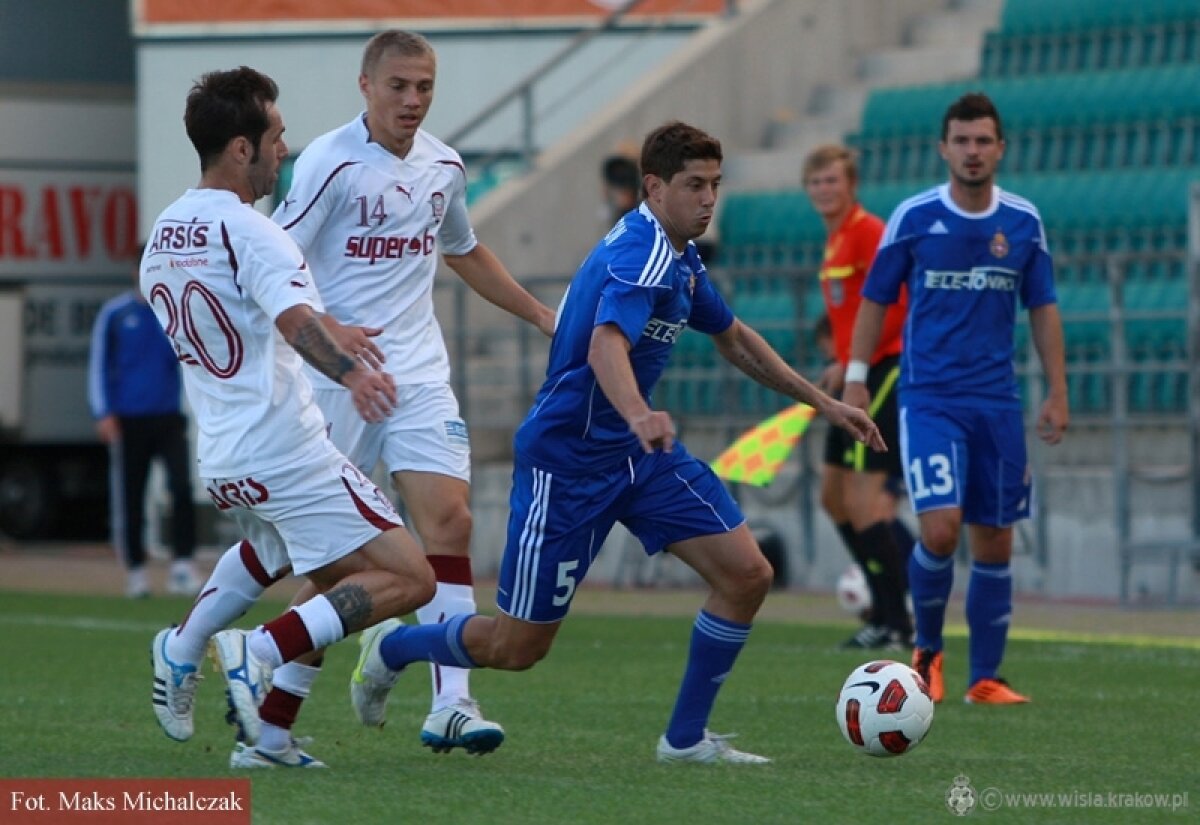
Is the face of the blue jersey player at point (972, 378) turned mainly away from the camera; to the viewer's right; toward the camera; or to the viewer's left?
toward the camera

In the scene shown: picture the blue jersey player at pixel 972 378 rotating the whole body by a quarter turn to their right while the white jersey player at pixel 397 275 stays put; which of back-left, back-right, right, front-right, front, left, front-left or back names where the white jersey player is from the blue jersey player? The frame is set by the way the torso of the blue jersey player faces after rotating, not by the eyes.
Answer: front-left

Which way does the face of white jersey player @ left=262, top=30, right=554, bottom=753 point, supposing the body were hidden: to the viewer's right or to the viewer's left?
to the viewer's right

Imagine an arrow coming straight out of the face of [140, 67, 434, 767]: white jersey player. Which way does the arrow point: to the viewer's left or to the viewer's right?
to the viewer's right

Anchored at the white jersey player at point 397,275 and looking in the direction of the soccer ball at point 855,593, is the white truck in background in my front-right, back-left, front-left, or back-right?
front-left

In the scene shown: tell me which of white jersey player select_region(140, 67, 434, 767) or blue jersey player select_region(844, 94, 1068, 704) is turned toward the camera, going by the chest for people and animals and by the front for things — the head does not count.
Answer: the blue jersey player

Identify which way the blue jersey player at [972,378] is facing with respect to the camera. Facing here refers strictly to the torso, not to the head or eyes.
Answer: toward the camera

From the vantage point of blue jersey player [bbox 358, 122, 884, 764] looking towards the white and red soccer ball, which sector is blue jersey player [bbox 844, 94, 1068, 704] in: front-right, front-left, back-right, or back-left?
front-left

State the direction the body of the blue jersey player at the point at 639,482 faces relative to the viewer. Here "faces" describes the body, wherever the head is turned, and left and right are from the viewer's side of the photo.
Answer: facing the viewer and to the right of the viewer

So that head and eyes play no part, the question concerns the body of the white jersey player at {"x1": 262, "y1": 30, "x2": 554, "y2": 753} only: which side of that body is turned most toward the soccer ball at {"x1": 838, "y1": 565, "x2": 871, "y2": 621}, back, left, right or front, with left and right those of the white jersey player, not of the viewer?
back

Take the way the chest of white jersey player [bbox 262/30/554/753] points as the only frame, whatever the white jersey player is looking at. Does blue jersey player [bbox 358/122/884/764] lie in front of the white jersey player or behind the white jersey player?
in front
